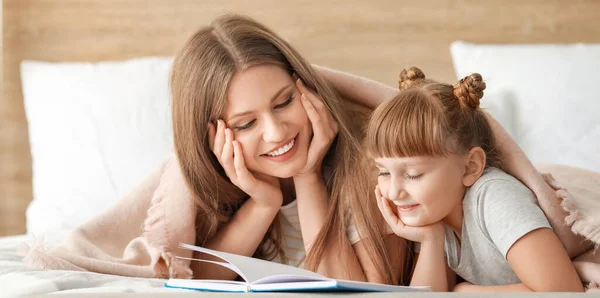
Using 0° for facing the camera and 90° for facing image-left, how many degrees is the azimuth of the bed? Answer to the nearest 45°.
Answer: approximately 0°
